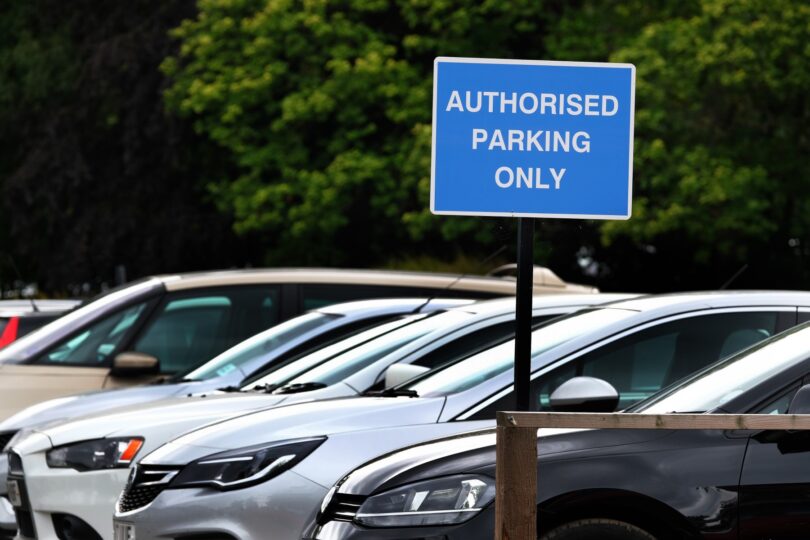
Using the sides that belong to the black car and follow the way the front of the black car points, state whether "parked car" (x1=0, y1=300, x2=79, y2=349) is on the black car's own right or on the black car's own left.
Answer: on the black car's own right

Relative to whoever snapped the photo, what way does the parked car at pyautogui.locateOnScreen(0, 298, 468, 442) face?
facing the viewer and to the left of the viewer

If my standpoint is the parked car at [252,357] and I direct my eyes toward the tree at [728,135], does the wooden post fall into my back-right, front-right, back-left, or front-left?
back-right

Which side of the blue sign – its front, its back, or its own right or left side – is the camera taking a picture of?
front

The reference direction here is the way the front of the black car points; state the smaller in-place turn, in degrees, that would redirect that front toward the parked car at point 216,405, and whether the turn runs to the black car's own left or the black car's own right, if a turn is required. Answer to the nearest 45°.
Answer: approximately 90° to the black car's own right

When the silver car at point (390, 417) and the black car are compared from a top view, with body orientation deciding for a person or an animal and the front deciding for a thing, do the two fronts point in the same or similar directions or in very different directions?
same or similar directions

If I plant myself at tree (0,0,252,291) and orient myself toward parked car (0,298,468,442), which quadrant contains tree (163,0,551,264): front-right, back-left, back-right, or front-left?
front-left

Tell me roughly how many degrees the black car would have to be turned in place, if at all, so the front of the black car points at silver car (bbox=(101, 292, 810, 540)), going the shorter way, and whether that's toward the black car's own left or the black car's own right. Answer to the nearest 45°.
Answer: approximately 90° to the black car's own right

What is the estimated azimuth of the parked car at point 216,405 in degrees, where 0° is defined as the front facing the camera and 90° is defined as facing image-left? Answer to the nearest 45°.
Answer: approximately 45°

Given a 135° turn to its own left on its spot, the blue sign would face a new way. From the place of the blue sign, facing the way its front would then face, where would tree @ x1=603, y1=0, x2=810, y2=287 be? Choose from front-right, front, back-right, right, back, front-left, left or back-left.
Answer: front-left

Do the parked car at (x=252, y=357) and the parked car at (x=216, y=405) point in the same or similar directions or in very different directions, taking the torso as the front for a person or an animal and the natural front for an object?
same or similar directions

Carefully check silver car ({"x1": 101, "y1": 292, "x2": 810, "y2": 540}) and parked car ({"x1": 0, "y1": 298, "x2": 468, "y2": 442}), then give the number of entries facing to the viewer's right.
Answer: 0

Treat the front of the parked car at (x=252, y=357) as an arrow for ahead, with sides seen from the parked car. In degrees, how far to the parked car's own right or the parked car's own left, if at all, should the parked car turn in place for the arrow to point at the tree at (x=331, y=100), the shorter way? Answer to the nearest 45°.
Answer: approximately 135° to the parked car's own right

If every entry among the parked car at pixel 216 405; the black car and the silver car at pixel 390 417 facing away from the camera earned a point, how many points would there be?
0
